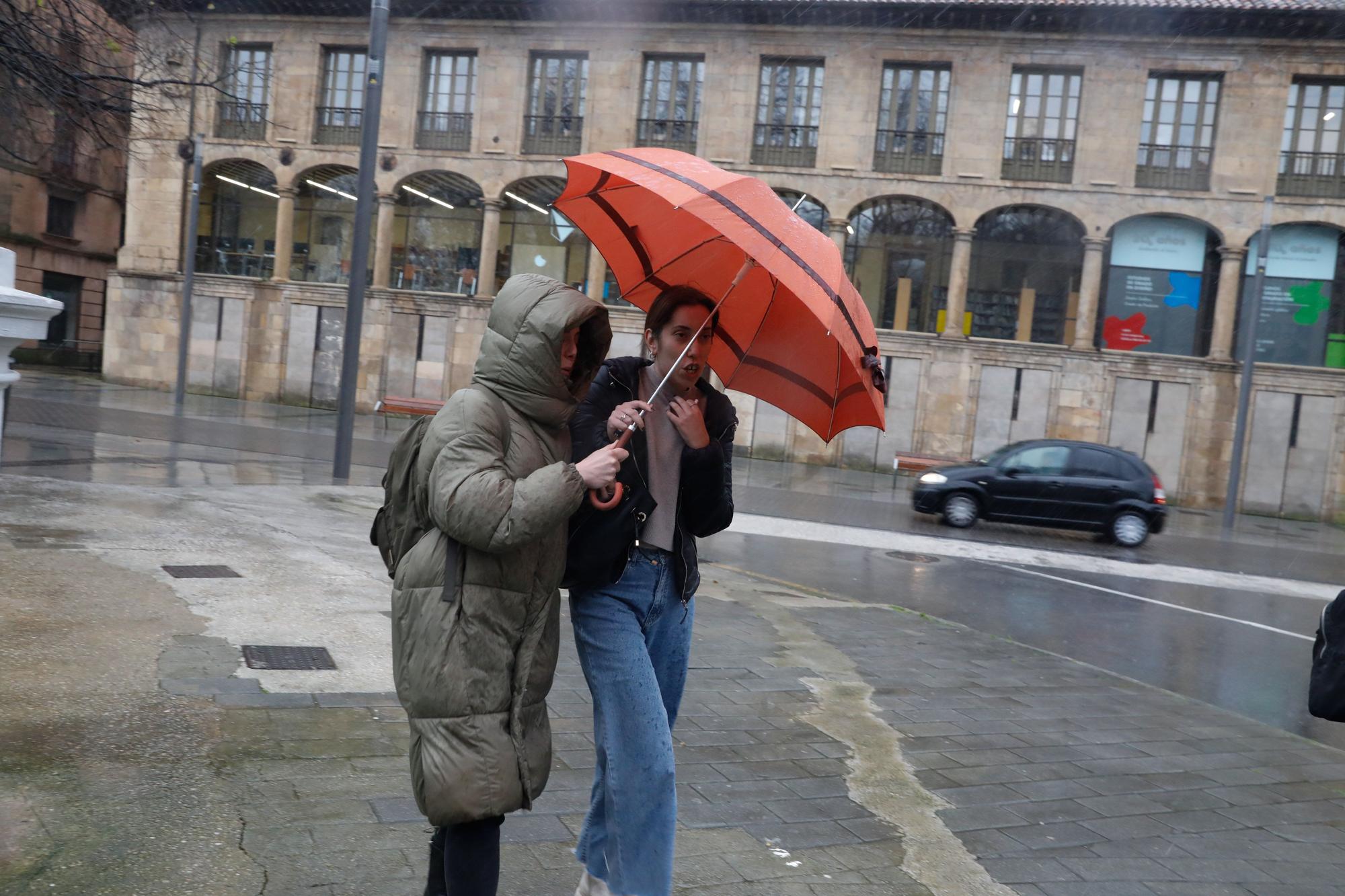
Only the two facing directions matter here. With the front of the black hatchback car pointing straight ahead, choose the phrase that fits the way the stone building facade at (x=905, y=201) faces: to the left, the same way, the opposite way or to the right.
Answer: to the left

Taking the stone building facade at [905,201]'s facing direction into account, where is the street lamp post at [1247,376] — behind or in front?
in front

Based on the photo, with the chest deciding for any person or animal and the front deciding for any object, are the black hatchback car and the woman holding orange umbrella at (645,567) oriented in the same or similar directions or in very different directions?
very different directions

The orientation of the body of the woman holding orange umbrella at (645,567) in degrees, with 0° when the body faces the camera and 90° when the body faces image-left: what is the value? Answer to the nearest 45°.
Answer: approximately 315°

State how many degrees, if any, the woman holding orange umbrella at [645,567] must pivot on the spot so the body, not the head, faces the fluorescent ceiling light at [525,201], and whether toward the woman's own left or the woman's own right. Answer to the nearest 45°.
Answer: approximately 135° to the woman's own left

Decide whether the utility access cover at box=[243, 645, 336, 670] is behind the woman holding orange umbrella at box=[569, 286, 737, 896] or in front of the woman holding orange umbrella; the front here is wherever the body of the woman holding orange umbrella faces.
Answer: behind

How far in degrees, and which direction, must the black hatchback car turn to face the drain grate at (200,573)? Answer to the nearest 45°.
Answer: approximately 45° to its left

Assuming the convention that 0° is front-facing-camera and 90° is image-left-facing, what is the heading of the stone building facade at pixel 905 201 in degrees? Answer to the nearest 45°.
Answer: approximately 0°

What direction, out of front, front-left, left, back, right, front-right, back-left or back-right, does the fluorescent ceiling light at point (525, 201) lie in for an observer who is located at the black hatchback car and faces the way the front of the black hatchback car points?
front-right

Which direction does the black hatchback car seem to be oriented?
to the viewer's left

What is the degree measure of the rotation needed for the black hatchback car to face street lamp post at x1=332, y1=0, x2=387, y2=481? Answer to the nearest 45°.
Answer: approximately 45° to its left

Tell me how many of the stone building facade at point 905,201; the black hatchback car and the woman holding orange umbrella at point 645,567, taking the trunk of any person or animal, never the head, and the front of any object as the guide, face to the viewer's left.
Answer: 1
